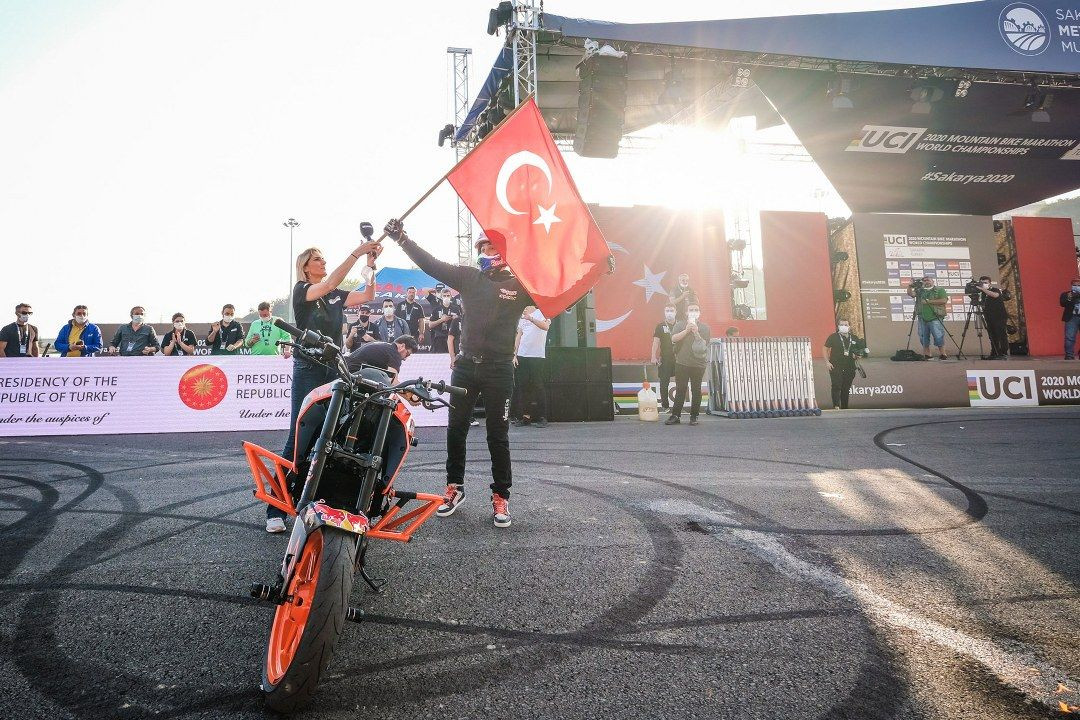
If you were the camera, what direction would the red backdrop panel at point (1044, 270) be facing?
facing the viewer

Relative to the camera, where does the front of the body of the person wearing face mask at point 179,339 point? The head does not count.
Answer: toward the camera

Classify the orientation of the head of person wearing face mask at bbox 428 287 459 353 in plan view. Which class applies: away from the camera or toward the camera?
toward the camera

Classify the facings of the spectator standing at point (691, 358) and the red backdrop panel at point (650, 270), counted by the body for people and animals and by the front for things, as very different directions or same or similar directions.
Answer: same or similar directions

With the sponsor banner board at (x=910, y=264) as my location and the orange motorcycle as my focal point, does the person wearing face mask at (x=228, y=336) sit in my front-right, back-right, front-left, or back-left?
front-right

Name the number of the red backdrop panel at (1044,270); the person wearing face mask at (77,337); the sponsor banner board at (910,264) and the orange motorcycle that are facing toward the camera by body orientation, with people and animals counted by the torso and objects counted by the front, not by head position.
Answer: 4

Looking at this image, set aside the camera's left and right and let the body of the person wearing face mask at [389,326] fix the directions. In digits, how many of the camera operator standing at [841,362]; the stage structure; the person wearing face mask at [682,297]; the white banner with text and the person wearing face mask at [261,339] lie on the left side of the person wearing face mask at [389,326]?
3

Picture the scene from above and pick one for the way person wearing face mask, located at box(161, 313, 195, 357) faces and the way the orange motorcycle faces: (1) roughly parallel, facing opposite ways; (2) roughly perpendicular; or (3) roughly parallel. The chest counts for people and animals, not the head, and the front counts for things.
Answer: roughly parallel

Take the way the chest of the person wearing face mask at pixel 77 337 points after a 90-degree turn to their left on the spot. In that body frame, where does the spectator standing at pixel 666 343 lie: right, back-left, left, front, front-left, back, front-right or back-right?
front-right

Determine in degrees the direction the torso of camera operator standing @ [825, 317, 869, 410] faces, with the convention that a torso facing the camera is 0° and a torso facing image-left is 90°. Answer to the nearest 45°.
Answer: approximately 0°

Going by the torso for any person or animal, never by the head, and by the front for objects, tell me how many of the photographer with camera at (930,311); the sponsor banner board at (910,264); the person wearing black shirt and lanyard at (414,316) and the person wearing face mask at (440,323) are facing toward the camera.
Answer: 4

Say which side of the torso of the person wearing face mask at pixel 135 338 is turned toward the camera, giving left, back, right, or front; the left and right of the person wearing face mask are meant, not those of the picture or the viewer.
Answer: front

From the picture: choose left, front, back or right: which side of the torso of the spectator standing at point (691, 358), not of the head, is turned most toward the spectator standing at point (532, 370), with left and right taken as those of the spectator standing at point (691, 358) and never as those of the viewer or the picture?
right

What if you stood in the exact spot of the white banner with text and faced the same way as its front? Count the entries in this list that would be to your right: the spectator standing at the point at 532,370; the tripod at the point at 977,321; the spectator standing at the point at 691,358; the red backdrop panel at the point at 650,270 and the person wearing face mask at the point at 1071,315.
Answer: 0

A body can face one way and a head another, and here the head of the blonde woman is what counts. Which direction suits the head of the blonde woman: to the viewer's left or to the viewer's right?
to the viewer's right

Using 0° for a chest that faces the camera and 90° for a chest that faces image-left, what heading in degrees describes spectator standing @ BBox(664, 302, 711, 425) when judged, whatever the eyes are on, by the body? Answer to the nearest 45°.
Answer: approximately 0°

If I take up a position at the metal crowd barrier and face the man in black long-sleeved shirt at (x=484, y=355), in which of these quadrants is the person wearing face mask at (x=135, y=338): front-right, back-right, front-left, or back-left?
front-right
